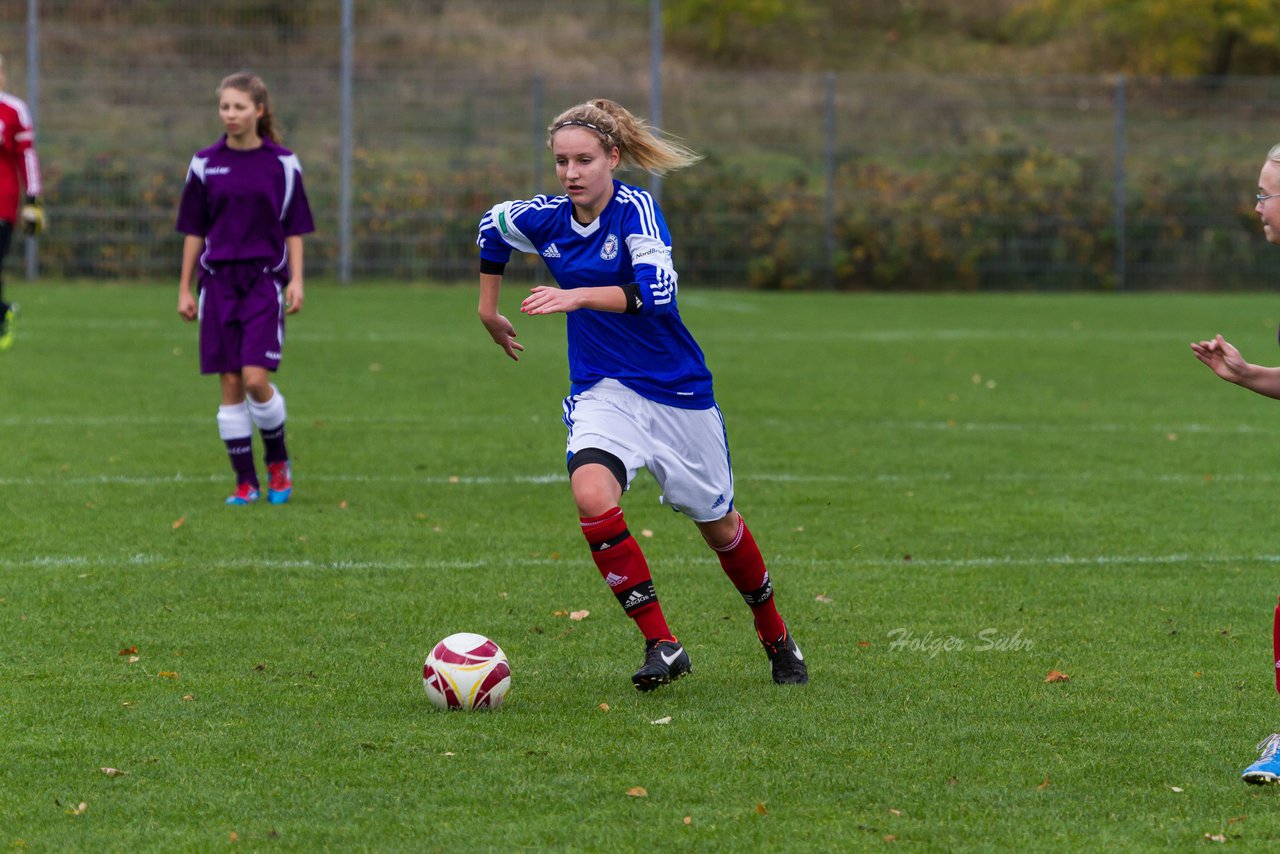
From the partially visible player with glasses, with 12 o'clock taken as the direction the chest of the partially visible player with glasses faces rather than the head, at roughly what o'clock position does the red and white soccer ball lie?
The red and white soccer ball is roughly at 12 o'clock from the partially visible player with glasses.

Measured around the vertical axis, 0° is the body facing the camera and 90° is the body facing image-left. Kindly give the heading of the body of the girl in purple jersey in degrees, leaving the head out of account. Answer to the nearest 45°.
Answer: approximately 0°

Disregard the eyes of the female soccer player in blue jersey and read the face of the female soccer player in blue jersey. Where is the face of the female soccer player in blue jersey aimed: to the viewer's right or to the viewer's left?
to the viewer's left

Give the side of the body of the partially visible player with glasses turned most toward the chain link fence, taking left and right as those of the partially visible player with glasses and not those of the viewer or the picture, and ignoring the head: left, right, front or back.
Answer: right

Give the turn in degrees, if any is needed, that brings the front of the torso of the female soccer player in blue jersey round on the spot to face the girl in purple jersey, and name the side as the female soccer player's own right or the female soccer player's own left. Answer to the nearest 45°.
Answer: approximately 90° to the female soccer player's own right

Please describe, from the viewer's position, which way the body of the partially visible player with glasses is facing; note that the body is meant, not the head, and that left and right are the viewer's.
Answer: facing to the left of the viewer

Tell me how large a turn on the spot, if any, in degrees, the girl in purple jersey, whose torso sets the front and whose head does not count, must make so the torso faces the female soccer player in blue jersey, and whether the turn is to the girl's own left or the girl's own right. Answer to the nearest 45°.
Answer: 0° — they already face them

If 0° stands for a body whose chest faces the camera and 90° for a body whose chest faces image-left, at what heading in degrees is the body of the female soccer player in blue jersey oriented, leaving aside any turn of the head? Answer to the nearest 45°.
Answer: approximately 45°

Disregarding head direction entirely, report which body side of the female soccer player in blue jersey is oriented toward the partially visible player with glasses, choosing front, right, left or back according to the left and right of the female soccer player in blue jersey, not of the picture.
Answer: left
